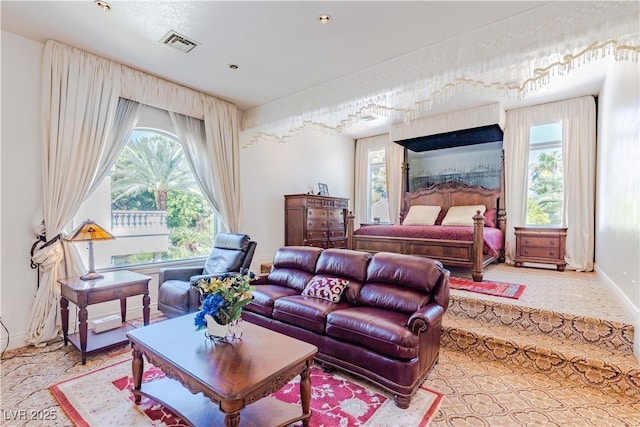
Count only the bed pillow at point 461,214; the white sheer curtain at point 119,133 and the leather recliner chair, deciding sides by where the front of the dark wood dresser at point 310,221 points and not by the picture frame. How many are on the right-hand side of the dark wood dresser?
2

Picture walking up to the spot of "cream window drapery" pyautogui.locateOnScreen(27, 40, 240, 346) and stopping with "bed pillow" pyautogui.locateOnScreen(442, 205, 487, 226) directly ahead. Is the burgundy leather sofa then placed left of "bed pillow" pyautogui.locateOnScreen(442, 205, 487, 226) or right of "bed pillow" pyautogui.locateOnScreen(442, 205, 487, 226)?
right

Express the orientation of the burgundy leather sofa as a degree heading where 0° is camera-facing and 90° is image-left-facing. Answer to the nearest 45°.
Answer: approximately 45°

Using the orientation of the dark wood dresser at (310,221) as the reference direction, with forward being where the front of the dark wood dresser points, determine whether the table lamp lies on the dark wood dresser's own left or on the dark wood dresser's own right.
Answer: on the dark wood dresser's own right

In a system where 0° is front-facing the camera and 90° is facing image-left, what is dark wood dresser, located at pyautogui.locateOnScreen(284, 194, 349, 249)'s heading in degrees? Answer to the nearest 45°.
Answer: approximately 315°

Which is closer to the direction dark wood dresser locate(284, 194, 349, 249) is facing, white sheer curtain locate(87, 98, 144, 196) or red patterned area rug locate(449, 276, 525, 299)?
the red patterned area rug

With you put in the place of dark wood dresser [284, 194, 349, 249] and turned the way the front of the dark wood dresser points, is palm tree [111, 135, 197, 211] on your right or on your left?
on your right

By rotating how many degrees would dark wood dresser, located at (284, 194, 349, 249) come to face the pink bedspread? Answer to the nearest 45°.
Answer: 0° — it already faces it
